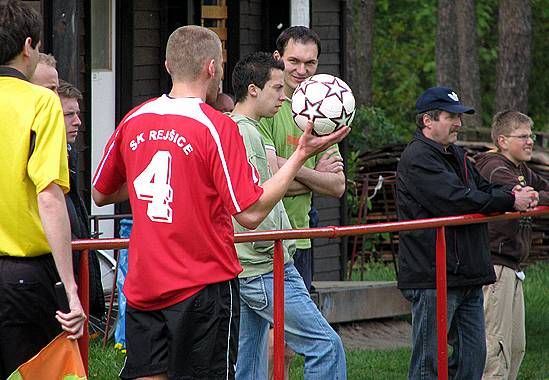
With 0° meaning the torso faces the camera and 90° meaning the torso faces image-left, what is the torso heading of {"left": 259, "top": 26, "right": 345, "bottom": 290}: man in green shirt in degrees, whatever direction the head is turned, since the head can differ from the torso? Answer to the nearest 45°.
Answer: approximately 315°

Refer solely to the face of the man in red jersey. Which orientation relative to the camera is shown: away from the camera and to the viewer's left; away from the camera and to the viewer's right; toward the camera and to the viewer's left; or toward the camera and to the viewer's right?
away from the camera and to the viewer's right

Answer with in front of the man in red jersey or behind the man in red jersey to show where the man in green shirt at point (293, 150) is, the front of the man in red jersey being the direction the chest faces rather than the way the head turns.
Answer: in front

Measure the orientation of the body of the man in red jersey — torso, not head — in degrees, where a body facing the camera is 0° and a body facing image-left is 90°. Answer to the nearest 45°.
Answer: approximately 225°

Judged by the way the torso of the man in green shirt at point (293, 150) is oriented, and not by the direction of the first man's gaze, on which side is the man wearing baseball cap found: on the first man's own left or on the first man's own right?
on the first man's own left

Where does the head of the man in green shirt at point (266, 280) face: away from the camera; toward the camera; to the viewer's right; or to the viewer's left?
to the viewer's right

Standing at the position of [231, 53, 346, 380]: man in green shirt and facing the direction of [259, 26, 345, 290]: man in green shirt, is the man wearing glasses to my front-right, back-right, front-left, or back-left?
front-right

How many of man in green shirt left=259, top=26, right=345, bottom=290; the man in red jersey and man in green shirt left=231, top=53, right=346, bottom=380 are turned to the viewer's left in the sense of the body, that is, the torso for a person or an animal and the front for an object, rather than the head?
0

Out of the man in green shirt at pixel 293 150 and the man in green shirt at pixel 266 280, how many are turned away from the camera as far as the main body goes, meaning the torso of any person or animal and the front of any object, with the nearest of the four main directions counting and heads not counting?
0
